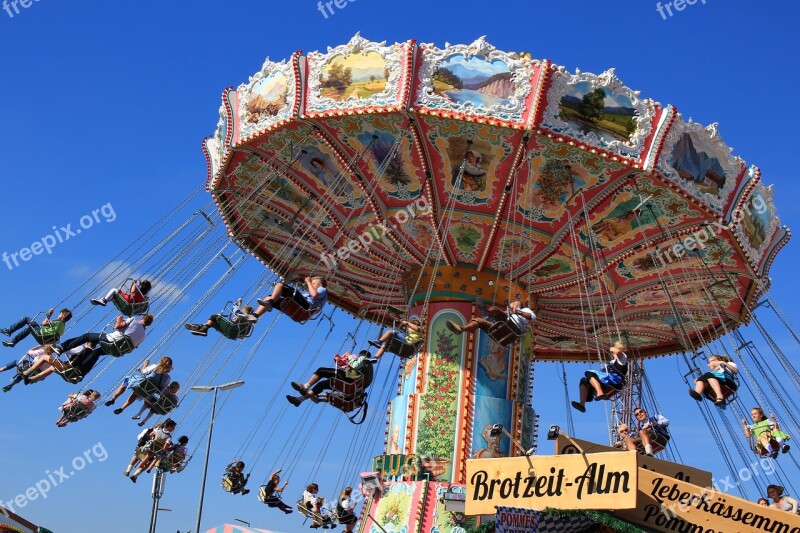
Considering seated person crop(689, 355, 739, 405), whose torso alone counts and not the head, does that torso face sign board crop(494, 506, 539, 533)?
yes

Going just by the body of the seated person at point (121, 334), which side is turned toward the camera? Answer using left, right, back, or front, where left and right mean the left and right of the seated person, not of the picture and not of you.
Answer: left

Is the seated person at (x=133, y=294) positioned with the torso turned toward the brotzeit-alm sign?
no

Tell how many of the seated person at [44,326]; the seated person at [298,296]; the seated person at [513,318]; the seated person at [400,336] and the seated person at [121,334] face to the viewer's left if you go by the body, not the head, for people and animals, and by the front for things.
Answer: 5

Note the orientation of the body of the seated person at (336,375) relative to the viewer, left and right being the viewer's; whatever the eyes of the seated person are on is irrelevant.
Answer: facing to the left of the viewer

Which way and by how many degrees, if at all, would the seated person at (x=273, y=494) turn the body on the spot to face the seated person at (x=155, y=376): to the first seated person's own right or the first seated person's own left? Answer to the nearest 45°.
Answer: approximately 135° to the first seated person's own right

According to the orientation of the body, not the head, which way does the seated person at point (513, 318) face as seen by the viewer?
to the viewer's left

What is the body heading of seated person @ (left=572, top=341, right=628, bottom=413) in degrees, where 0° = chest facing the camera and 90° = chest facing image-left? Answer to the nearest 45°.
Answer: approximately 45°

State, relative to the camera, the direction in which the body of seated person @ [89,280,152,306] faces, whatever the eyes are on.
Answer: to the viewer's left

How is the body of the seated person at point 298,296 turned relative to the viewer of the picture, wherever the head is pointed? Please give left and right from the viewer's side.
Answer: facing to the left of the viewer

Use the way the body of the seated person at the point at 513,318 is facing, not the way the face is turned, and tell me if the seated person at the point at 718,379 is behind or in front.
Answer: behind

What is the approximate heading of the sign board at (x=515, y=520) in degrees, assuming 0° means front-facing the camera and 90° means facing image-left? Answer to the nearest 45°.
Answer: approximately 0°
